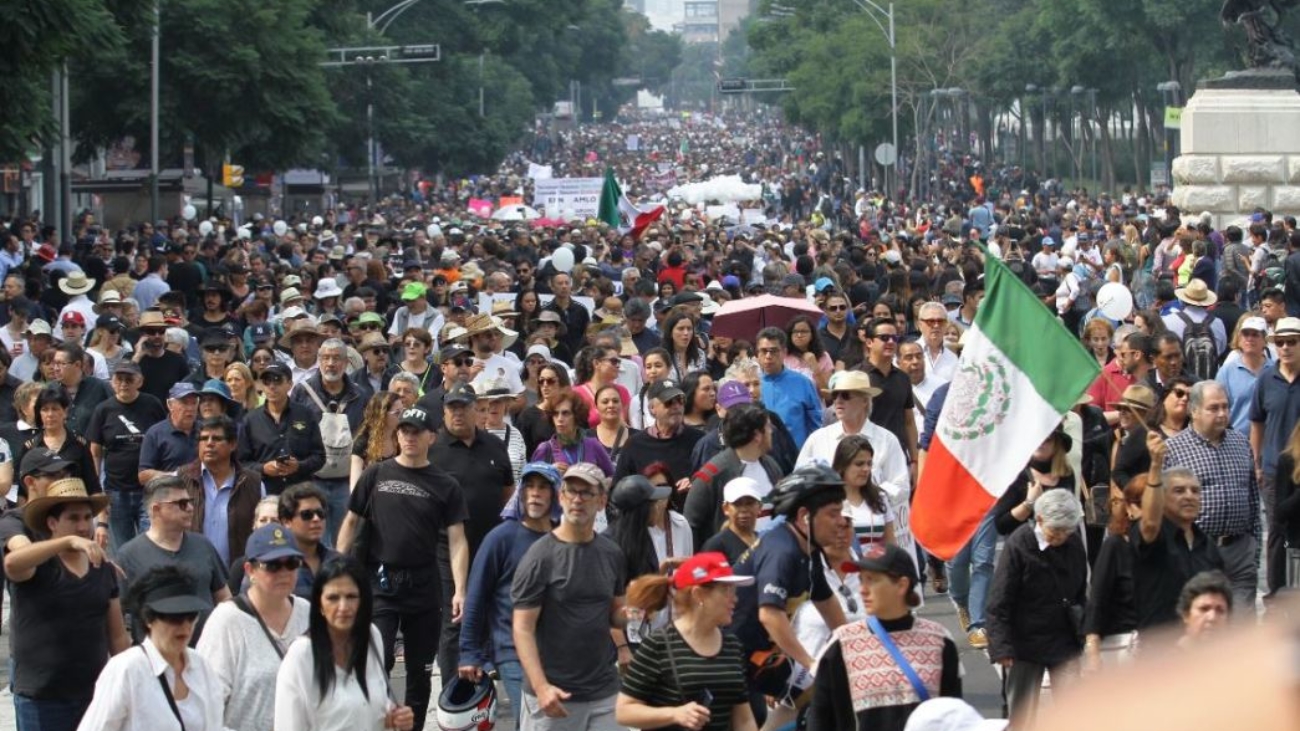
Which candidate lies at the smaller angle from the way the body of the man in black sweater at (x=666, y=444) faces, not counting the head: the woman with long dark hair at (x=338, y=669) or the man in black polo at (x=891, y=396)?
the woman with long dark hair

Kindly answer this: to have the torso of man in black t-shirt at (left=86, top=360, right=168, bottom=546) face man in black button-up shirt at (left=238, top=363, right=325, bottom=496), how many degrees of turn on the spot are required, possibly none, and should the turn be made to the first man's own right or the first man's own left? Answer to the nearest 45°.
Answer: approximately 45° to the first man's own left

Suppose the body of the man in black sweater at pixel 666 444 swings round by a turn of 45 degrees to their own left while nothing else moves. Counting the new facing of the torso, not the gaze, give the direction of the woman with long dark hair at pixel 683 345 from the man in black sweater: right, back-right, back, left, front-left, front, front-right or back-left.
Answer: back-left

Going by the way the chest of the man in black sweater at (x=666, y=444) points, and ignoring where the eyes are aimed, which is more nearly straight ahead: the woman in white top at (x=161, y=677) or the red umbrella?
the woman in white top

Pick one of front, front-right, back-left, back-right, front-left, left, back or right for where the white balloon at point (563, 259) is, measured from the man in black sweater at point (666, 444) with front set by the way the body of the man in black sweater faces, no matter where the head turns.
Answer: back

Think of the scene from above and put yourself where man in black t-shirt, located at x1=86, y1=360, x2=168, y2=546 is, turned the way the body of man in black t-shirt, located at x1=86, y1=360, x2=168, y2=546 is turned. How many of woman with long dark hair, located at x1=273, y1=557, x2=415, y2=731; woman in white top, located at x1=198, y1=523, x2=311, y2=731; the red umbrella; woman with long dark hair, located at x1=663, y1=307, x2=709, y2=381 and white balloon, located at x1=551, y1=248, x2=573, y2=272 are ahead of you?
2

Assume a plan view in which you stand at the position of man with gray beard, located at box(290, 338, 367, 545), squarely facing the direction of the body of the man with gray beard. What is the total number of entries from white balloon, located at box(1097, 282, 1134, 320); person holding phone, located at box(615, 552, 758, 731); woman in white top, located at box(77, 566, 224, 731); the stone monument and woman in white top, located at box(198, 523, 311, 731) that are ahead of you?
3

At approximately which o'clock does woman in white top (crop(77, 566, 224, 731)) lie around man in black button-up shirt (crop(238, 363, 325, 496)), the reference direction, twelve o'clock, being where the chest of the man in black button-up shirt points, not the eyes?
The woman in white top is roughly at 12 o'clock from the man in black button-up shirt.

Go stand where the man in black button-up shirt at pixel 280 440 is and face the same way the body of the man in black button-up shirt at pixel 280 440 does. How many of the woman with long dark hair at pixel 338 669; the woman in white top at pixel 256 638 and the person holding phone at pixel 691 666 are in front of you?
3

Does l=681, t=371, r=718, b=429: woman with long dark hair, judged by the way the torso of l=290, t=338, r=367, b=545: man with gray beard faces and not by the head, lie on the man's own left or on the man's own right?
on the man's own left

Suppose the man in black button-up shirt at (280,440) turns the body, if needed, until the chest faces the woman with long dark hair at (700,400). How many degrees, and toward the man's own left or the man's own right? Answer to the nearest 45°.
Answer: approximately 90° to the man's own left
